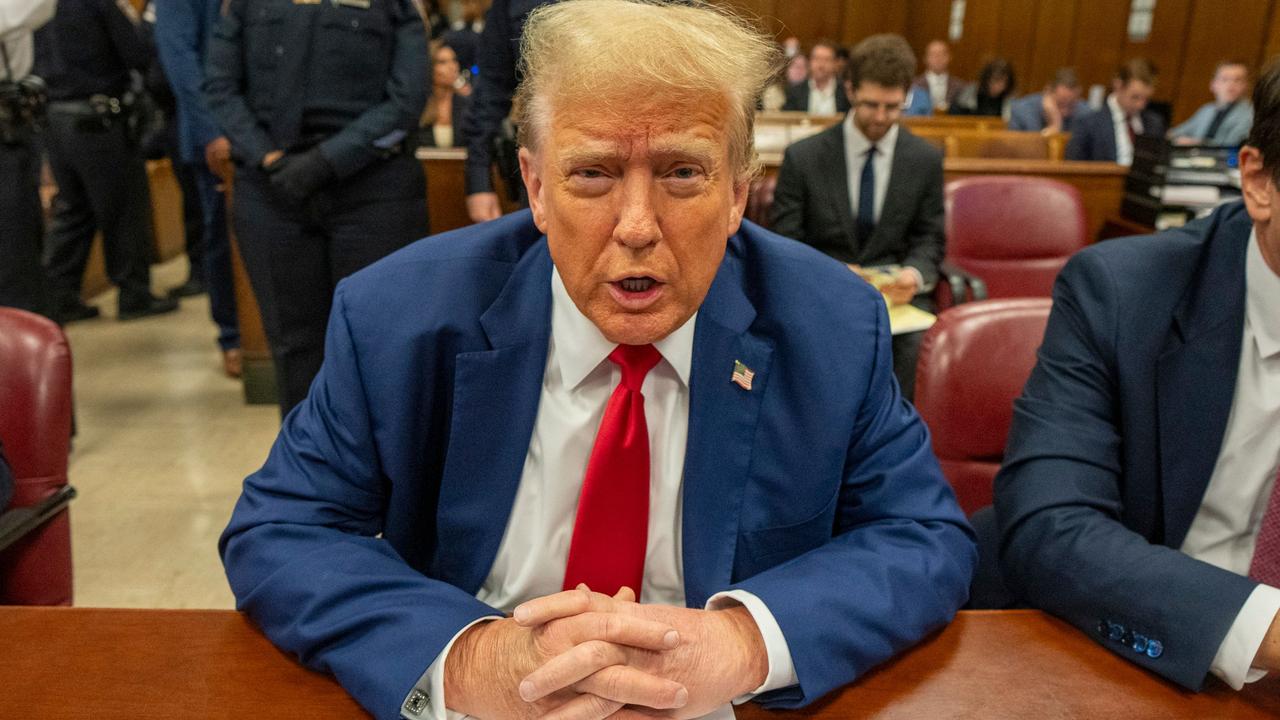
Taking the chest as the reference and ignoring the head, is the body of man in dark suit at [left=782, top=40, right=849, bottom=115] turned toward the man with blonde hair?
yes

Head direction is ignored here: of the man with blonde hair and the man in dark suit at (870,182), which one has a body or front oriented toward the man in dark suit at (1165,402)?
the man in dark suit at (870,182)

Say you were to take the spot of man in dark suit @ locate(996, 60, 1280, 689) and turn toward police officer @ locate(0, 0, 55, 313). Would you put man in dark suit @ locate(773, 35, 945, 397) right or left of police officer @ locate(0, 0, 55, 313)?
right

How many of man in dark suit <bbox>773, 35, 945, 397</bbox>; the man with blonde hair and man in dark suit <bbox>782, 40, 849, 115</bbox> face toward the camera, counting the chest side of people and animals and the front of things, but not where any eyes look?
3

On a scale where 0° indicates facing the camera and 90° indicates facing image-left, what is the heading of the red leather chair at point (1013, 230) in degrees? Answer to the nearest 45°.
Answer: approximately 0°

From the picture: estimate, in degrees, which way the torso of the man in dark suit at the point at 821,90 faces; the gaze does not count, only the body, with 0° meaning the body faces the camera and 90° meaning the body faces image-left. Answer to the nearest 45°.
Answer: approximately 0°

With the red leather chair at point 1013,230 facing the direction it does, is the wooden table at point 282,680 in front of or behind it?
in front

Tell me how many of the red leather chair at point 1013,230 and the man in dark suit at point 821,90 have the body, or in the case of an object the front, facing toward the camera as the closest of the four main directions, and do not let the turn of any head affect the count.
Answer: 2

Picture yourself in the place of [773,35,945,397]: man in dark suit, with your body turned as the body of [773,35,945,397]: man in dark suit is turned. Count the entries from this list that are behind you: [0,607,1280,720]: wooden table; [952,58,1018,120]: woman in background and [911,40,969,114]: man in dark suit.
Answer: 2

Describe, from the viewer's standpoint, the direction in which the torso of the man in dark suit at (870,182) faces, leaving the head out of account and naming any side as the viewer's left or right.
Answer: facing the viewer
